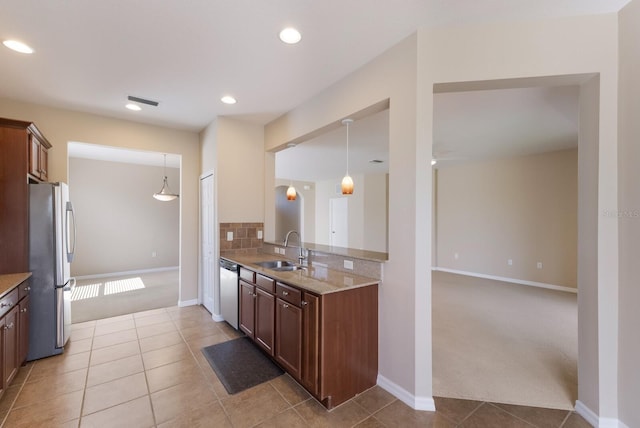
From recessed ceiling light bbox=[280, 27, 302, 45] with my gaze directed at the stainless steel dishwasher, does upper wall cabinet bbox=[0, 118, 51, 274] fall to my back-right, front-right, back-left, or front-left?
front-left

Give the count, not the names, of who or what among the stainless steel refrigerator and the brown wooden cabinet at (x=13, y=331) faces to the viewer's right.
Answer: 2

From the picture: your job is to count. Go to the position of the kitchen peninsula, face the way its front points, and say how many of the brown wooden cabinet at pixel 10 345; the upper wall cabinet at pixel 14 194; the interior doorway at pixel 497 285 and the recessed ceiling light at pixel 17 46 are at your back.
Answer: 1

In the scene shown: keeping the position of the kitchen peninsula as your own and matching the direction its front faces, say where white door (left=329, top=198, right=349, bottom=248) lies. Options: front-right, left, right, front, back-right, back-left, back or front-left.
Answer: back-right

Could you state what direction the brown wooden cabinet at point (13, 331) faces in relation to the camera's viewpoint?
facing to the right of the viewer

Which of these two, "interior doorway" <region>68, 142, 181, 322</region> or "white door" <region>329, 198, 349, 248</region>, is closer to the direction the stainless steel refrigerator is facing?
the white door

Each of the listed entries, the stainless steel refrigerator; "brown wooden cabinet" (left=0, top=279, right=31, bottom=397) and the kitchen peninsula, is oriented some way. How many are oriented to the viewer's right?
2

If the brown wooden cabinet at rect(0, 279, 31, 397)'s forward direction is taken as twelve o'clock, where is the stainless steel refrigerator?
The stainless steel refrigerator is roughly at 10 o'clock from the brown wooden cabinet.

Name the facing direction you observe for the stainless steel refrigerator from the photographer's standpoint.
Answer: facing to the right of the viewer

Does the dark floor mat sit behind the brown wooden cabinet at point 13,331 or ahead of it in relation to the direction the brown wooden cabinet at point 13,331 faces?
ahead

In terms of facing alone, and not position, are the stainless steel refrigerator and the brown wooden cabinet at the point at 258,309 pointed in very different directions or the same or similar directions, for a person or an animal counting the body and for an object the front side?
very different directions

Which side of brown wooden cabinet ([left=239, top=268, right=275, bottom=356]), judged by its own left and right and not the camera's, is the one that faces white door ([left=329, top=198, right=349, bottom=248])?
back

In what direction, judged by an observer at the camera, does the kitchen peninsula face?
facing the viewer and to the left of the viewer

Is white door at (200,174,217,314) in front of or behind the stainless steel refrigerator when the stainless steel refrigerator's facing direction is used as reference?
in front

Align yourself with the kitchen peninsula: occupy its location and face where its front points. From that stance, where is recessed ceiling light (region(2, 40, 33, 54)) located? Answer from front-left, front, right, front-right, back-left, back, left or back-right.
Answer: front-right

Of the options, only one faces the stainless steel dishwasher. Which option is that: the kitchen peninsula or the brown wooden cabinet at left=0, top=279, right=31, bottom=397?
the brown wooden cabinet

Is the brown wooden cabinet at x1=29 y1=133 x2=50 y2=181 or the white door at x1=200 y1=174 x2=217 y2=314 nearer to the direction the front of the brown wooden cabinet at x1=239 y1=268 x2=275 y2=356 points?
the brown wooden cabinet
